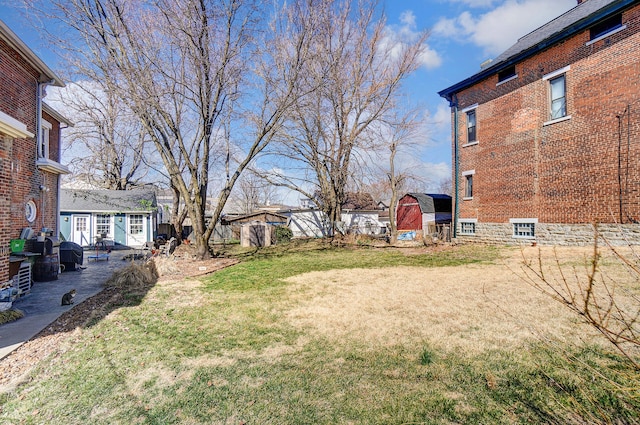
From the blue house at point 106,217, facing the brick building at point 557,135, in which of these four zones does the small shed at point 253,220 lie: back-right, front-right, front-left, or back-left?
front-left

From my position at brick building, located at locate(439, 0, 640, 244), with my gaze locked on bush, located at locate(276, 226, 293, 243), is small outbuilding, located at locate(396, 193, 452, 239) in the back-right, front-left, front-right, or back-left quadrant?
front-right

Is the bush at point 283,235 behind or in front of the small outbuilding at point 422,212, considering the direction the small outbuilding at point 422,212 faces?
in front

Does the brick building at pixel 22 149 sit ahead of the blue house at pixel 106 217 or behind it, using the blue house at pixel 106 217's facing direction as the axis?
ahead

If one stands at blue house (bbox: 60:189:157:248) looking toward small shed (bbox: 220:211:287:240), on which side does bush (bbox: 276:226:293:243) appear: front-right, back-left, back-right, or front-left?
front-right

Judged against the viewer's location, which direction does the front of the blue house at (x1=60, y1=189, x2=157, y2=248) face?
facing the viewer

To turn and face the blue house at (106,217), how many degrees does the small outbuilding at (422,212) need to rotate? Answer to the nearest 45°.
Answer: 0° — it already faces it

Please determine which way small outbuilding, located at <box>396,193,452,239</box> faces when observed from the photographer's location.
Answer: facing the viewer and to the left of the viewer

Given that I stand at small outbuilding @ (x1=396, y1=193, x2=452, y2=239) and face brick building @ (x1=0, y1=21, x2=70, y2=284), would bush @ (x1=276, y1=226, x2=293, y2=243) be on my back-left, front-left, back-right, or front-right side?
front-right

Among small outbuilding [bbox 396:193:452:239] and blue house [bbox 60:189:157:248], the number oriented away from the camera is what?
0

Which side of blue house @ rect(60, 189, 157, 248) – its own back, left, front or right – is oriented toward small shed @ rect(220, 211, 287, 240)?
left

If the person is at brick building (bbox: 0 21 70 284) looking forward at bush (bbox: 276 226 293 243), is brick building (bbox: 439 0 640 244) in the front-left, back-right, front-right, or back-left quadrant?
front-right

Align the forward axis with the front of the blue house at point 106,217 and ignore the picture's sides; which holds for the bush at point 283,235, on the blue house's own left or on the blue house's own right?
on the blue house's own left

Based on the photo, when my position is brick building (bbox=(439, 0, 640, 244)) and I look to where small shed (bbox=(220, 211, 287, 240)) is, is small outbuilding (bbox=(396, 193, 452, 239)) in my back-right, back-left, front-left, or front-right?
front-right

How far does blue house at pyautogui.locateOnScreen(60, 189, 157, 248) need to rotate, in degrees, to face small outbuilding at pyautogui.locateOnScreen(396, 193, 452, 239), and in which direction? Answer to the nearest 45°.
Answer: approximately 45° to its left

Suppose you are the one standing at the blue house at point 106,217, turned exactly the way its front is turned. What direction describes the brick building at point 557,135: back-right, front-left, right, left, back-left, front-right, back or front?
front-left
